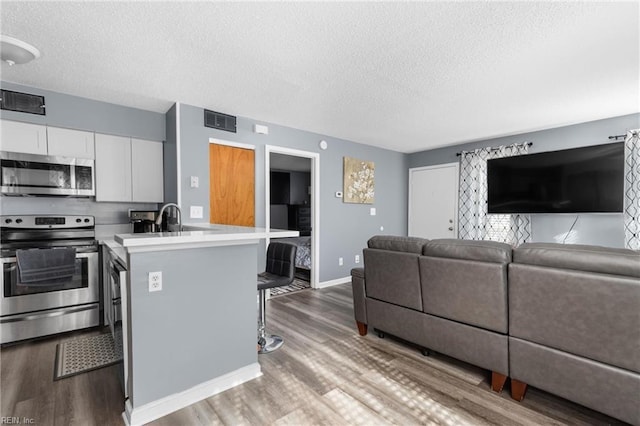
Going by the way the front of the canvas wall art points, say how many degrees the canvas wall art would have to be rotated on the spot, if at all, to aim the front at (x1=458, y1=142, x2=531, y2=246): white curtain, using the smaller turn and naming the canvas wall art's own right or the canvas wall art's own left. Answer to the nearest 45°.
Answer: approximately 45° to the canvas wall art's own left

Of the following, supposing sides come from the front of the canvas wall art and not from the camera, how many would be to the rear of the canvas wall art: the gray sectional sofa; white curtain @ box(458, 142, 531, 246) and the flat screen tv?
0

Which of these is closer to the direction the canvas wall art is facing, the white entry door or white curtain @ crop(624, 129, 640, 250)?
the white curtain

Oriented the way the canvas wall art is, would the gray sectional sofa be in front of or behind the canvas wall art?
in front

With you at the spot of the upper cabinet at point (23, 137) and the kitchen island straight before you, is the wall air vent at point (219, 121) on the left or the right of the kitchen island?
left

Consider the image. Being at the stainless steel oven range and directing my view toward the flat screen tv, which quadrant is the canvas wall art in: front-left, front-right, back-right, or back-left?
front-left

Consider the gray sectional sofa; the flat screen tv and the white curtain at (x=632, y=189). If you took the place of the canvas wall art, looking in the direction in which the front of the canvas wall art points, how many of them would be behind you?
0

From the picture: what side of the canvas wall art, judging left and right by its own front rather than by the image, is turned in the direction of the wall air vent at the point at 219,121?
right

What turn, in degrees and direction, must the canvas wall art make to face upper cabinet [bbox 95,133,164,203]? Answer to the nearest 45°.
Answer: approximately 90° to its right

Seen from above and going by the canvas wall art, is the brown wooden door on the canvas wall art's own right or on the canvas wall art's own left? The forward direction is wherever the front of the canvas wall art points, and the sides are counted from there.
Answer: on the canvas wall art's own right

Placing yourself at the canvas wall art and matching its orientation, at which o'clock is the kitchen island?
The kitchen island is roughly at 2 o'clock from the canvas wall art.

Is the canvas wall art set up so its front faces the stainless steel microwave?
no

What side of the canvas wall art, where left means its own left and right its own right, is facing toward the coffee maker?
right

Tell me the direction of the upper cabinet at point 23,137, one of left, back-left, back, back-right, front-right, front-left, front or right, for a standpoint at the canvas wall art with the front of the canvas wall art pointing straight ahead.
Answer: right

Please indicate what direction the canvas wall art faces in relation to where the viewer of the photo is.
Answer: facing the viewer and to the right of the viewer
